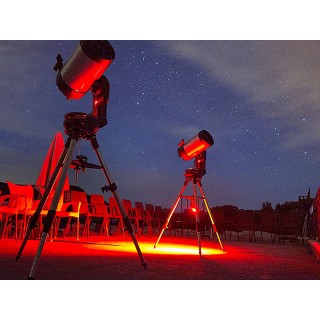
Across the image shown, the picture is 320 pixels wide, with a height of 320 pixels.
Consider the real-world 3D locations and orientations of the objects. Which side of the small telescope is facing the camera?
right

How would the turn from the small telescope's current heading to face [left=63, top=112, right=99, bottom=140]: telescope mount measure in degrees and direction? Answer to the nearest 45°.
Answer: approximately 135° to its right
